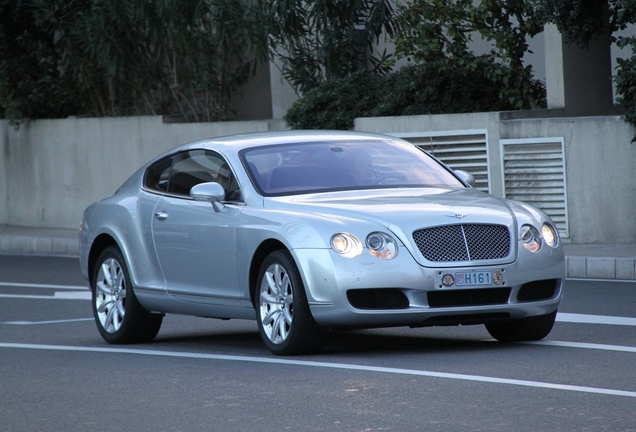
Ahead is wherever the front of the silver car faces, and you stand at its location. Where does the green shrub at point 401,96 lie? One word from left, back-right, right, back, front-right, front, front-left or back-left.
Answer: back-left

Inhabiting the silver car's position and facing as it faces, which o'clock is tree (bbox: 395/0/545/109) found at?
The tree is roughly at 8 o'clock from the silver car.

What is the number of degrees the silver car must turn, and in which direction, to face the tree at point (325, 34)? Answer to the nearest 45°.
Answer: approximately 135° to its left

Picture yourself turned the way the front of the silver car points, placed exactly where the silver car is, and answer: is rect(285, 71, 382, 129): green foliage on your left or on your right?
on your left

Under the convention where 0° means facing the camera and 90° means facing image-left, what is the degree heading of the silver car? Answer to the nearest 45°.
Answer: approximately 315°

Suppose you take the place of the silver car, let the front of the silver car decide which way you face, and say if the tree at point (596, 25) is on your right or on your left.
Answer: on your left
